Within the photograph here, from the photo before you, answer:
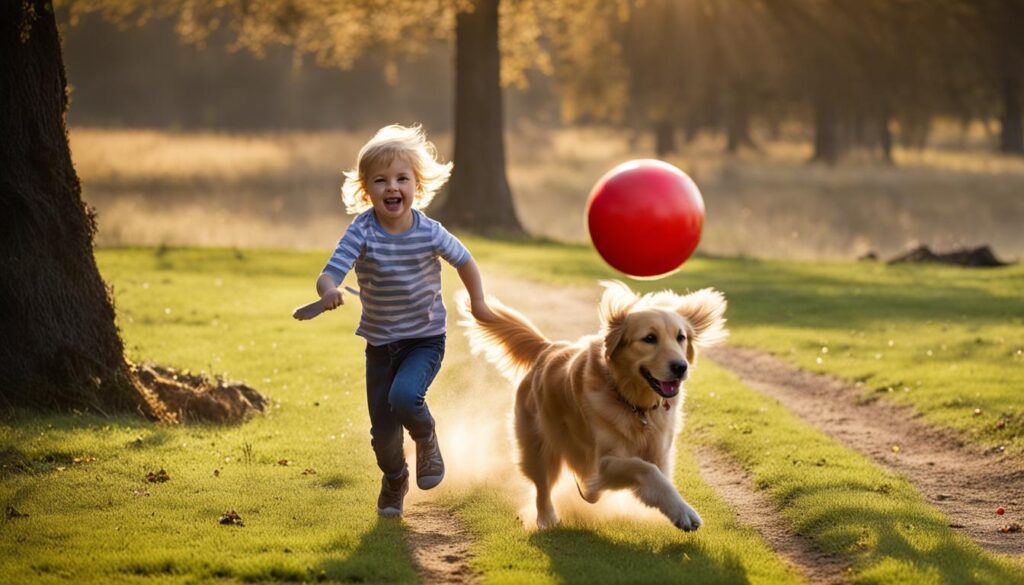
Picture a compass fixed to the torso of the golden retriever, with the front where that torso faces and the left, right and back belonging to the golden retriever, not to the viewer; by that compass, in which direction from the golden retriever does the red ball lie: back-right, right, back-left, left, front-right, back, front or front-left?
back-left

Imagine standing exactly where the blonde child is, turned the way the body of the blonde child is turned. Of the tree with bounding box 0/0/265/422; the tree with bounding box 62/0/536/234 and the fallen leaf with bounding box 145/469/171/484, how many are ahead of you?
0

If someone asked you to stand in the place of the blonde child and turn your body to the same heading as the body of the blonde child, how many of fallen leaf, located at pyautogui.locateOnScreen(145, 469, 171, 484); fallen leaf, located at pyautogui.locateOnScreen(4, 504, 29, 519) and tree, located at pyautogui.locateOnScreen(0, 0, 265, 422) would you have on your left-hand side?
0

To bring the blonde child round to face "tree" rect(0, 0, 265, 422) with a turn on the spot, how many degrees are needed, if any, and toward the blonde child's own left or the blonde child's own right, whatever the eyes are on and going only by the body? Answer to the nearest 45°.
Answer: approximately 135° to the blonde child's own right

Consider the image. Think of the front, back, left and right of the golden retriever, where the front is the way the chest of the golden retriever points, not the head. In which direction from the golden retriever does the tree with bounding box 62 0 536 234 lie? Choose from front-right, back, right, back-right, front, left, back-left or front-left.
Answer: back-left

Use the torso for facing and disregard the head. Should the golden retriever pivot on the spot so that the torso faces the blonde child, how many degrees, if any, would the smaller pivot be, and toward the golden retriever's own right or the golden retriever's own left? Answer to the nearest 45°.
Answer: approximately 135° to the golden retriever's own right

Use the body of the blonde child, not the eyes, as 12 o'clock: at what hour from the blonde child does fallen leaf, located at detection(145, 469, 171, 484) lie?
The fallen leaf is roughly at 4 o'clock from the blonde child.

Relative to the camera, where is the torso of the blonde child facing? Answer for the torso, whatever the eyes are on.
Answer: toward the camera

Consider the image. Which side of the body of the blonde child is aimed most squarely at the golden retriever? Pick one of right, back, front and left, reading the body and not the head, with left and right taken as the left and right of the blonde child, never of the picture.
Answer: left

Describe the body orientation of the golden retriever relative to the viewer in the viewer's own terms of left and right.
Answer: facing the viewer and to the right of the viewer

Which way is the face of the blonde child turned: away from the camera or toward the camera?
toward the camera

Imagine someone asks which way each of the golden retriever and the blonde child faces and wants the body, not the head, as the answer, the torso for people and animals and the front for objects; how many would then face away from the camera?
0

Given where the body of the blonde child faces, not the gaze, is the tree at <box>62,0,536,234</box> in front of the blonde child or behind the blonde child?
behind
